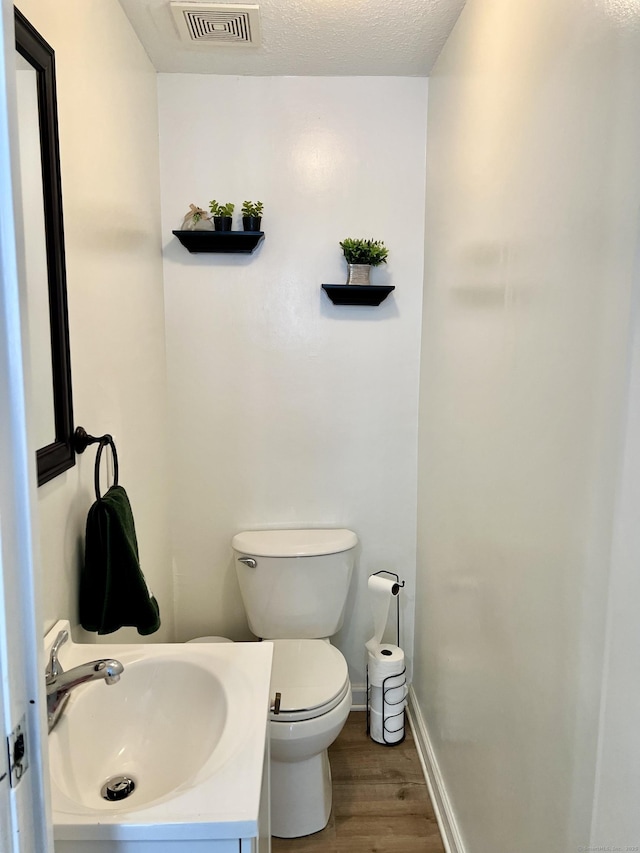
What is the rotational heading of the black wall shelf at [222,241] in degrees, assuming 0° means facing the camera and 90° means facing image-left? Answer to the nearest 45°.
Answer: approximately 0°

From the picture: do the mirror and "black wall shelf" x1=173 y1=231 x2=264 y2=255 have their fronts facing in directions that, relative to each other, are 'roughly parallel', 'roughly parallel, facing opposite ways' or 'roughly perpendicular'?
roughly perpendicular

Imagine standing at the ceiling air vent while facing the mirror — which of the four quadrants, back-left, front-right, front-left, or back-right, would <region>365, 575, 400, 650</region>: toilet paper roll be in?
back-left

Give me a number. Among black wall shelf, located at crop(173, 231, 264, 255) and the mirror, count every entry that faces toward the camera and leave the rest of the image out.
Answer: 1

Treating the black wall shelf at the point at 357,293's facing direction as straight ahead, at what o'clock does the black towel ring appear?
The black towel ring is roughly at 1 o'clock from the black wall shelf.

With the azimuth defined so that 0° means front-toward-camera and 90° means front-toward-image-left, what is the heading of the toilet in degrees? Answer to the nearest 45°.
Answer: approximately 0°

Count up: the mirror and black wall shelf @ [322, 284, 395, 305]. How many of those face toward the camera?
1

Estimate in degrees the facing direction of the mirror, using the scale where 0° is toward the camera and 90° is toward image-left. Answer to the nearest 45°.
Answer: approximately 270°
